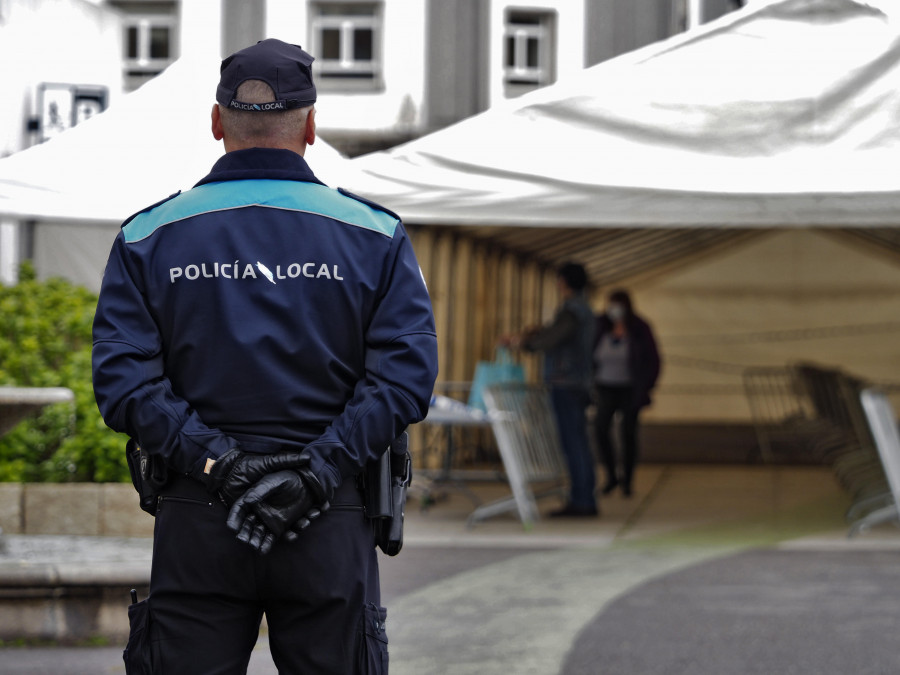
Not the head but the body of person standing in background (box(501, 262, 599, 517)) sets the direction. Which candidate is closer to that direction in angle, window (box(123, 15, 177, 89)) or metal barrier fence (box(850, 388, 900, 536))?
the window

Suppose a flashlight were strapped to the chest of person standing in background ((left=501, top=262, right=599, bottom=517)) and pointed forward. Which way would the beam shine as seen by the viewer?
to the viewer's left

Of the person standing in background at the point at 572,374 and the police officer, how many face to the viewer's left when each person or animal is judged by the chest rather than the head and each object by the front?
1

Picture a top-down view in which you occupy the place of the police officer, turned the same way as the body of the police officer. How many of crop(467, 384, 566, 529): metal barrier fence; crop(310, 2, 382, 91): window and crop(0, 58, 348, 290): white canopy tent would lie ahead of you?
3

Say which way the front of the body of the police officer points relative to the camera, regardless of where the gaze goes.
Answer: away from the camera

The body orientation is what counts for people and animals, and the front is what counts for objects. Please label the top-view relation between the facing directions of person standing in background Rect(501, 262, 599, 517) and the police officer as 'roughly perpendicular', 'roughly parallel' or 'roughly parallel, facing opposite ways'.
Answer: roughly perpendicular

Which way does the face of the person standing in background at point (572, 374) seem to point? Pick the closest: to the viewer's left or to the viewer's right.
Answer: to the viewer's left
